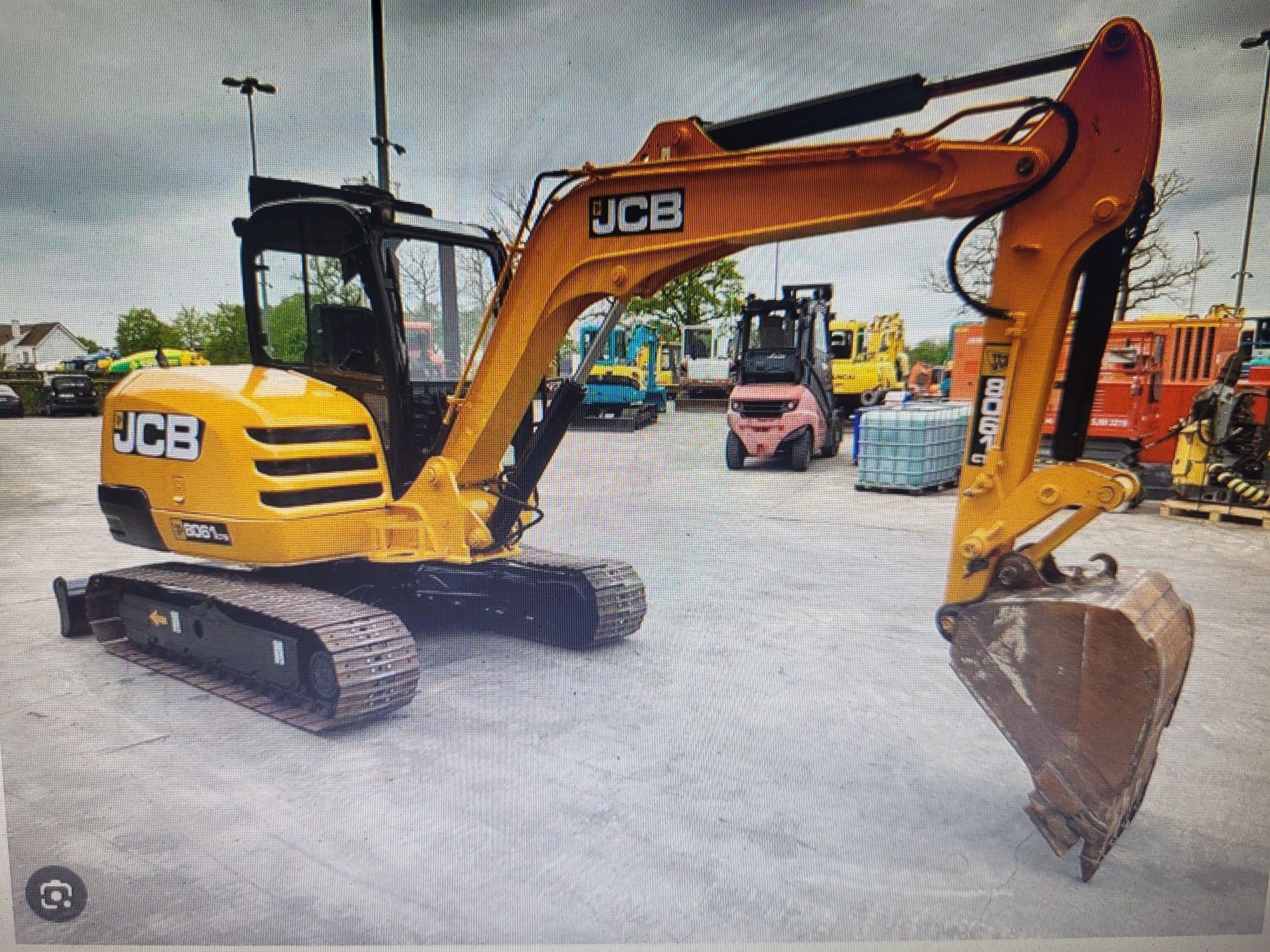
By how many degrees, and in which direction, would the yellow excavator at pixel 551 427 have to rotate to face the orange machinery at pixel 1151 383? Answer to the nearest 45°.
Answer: approximately 90° to its left

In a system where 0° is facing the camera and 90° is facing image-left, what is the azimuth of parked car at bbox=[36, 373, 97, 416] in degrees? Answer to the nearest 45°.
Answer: approximately 0°

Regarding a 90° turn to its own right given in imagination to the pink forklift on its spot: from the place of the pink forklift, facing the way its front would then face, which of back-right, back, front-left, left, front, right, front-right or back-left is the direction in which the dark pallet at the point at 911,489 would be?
front

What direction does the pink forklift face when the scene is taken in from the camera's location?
facing away from the viewer and to the right of the viewer

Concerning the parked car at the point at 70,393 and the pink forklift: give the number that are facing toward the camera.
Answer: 1

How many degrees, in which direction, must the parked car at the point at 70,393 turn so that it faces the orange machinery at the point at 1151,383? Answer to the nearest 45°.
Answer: approximately 90° to its left

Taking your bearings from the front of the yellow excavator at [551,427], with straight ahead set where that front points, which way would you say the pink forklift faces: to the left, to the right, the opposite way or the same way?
to the left
